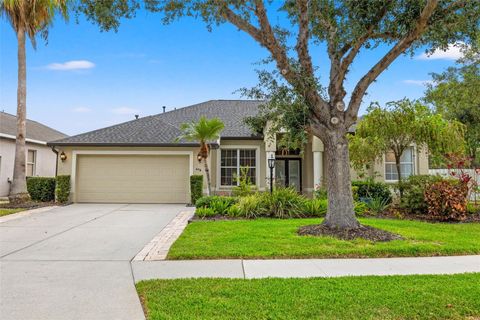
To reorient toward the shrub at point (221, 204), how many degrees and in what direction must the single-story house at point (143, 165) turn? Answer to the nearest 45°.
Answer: approximately 45° to its left

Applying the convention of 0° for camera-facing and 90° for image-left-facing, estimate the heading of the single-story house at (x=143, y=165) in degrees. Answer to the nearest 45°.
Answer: approximately 0°

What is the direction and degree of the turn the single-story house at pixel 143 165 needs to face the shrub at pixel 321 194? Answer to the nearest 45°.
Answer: approximately 90° to its left

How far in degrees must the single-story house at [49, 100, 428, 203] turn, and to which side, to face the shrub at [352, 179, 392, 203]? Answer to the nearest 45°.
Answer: approximately 90° to its left

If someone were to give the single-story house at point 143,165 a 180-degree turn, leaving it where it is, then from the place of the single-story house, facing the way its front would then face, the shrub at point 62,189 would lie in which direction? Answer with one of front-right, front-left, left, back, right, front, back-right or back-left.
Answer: left

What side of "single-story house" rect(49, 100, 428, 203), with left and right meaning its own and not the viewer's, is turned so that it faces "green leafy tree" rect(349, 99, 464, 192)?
left

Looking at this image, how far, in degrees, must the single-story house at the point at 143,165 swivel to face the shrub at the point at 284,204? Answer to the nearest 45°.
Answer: approximately 45° to its left

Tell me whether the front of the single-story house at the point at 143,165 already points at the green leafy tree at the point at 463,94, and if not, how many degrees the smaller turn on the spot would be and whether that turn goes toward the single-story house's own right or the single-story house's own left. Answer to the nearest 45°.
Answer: approximately 90° to the single-story house's own left

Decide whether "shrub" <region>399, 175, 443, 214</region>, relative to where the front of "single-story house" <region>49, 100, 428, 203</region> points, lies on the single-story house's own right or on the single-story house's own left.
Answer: on the single-story house's own left

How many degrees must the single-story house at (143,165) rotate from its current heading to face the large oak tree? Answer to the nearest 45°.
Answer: approximately 45° to its left
